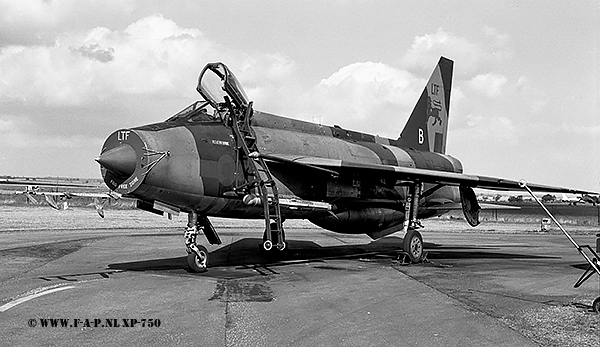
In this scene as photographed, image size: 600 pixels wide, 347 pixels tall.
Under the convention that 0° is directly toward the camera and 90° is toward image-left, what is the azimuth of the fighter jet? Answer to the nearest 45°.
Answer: approximately 45°
